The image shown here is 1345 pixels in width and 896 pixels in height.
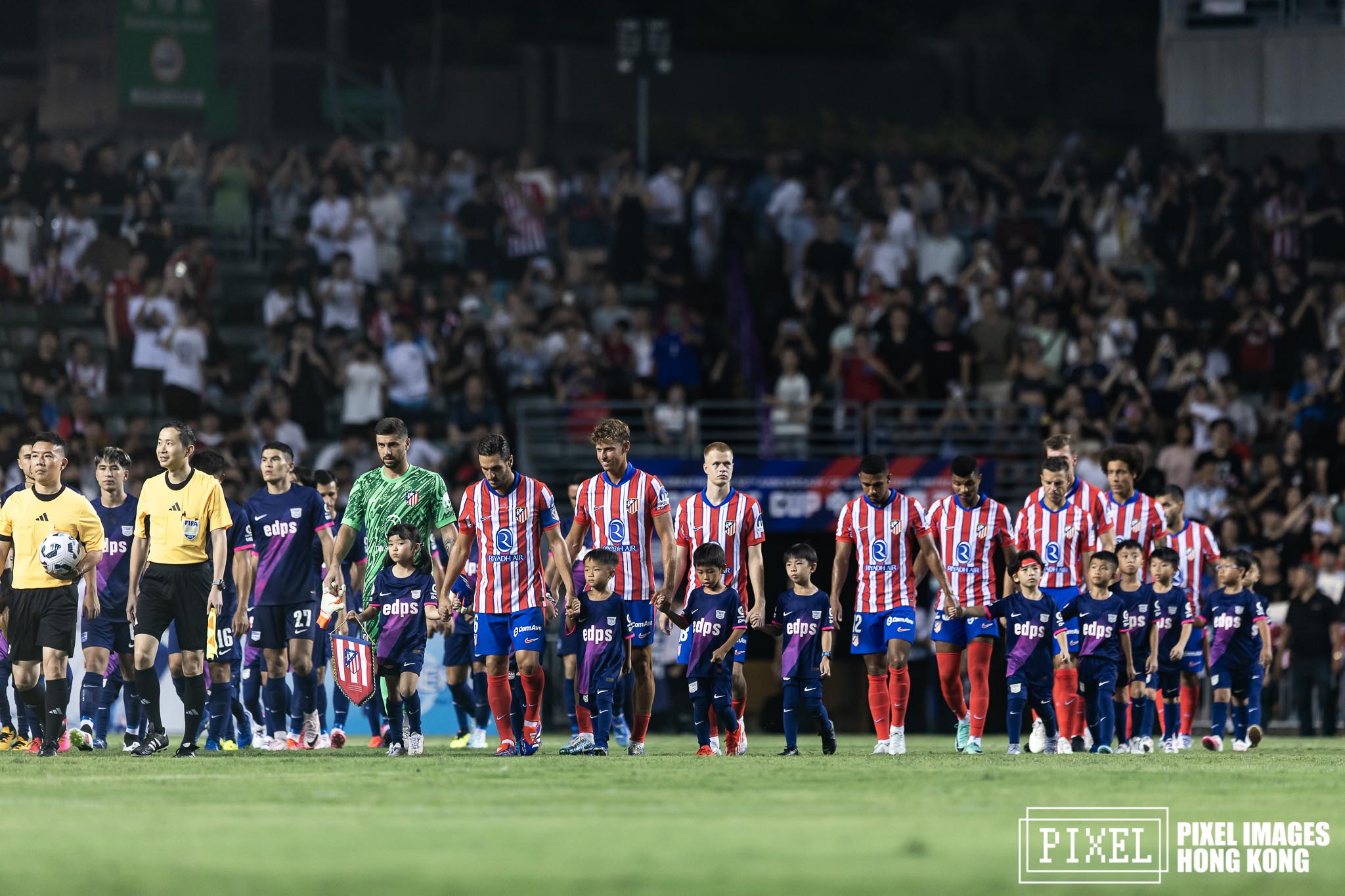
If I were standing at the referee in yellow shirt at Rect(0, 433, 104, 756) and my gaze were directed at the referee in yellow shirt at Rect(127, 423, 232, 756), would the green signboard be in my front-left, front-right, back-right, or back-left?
back-left

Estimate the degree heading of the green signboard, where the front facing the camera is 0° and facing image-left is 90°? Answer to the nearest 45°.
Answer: approximately 0°

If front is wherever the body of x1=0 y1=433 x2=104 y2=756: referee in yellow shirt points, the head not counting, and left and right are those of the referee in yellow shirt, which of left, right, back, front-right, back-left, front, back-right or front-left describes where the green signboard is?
back

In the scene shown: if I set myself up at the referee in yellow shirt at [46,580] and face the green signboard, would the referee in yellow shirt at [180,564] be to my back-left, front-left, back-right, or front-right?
back-right

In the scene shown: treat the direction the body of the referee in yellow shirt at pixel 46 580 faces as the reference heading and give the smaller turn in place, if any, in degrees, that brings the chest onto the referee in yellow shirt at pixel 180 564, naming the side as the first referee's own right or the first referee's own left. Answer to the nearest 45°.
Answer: approximately 45° to the first referee's own left

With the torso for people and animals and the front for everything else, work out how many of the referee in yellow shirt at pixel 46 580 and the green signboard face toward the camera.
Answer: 2

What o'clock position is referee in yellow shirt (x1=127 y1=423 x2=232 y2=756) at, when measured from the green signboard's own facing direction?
The referee in yellow shirt is roughly at 12 o'clock from the green signboard.

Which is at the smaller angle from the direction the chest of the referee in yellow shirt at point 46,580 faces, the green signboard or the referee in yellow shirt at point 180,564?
the referee in yellow shirt

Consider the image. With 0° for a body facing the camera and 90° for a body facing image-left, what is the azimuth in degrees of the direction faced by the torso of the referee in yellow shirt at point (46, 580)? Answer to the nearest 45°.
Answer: approximately 0°

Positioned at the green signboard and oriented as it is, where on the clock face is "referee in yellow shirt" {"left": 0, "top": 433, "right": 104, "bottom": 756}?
The referee in yellow shirt is roughly at 12 o'clock from the green signboard.
